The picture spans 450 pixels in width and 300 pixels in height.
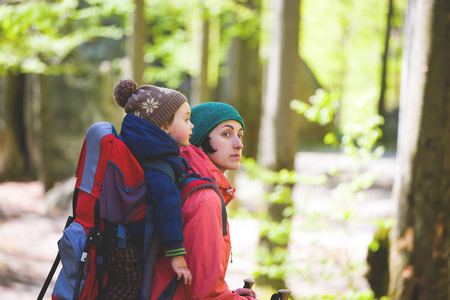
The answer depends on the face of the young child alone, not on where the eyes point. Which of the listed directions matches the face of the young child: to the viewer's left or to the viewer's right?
to the viewer's right

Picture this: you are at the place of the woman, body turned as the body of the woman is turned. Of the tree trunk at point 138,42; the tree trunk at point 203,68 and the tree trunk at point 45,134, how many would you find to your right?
0

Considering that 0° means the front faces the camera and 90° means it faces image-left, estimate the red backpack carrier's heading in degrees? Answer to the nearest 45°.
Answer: approximately 270°

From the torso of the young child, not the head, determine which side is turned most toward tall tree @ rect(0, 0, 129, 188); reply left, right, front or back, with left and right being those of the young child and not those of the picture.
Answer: left

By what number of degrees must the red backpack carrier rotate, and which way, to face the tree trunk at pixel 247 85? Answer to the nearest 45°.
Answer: approximately 90° to its left

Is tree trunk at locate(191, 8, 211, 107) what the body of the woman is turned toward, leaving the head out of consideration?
no

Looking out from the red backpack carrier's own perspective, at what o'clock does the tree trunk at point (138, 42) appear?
The tree trunk is roughly at 9 o'clock from the red backpack carrier.

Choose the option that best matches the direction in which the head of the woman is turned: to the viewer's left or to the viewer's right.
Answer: to the viewer's right

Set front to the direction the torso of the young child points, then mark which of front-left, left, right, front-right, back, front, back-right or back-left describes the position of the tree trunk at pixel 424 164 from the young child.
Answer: front-left

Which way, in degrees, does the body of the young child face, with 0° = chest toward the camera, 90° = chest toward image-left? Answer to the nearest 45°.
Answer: approximately 270°

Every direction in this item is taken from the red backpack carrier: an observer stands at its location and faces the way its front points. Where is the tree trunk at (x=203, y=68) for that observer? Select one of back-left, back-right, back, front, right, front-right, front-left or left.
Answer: left

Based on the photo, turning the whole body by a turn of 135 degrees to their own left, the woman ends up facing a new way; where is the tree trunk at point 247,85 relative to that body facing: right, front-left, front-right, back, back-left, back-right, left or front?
front-right

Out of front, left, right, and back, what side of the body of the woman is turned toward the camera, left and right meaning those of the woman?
right
